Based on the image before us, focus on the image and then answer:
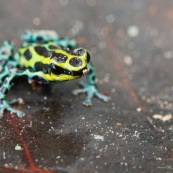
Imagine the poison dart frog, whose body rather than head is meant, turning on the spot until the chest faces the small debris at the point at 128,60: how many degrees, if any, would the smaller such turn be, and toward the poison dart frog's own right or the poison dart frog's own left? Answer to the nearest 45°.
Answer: approximately 45° to the poison dart frog's own left

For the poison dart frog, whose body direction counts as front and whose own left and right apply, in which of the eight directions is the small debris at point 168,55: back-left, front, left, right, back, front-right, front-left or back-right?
front-left

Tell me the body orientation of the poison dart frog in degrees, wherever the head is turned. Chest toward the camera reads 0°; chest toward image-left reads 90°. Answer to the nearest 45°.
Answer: approximately 315°
